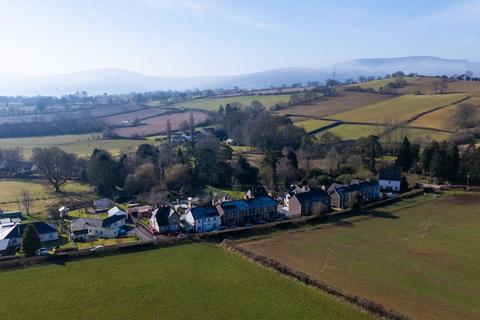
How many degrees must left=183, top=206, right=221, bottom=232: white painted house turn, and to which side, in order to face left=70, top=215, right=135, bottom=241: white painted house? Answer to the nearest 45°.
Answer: approximately 135° to its right

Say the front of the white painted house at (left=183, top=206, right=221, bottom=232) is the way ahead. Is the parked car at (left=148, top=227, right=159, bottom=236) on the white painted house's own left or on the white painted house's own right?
on the white painted house's own right

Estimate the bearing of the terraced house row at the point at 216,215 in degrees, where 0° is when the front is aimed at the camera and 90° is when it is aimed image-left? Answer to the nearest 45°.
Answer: approximately 315°

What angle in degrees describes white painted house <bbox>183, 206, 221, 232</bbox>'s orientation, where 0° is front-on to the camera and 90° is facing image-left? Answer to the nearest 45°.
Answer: approximately 315°

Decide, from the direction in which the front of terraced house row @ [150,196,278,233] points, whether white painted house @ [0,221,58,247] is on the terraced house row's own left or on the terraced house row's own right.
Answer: on the terraced house row's own right

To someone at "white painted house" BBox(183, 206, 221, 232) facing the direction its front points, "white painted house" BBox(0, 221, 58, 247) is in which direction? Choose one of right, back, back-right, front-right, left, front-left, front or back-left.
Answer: back-right
